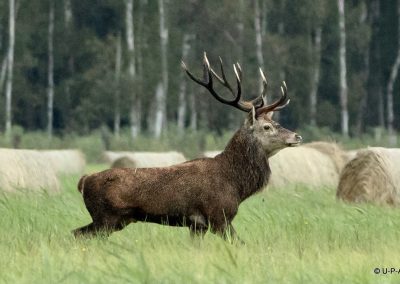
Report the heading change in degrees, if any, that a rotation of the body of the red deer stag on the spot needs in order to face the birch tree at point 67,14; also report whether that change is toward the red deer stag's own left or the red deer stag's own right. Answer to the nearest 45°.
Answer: approximately 90° to the red deer stag's own left

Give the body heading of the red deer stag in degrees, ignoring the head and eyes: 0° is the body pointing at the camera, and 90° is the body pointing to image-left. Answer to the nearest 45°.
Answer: approximately 270°

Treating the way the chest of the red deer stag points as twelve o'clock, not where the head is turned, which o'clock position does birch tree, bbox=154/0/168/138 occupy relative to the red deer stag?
The birch tree is roughly at 9 o'clock from the red deer stag.

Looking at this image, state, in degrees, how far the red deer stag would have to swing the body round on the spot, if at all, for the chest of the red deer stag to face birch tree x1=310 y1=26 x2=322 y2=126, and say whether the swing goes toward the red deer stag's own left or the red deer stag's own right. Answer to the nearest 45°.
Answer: approximately 90° to the red deer stag's own left

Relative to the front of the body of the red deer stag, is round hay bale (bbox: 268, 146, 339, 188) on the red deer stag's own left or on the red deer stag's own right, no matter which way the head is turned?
on the red deer stag's own left

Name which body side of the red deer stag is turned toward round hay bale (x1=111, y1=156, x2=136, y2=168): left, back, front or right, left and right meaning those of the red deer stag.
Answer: left

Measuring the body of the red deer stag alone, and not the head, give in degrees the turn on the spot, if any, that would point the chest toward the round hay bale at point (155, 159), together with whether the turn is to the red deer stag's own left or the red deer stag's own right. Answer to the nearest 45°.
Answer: approximately 90° to the red deer stag's own left

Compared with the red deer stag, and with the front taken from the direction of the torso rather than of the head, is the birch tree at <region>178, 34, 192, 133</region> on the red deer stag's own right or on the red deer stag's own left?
on the red deer stag's own left
